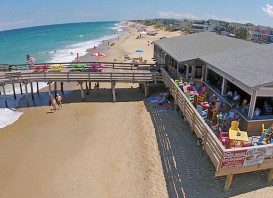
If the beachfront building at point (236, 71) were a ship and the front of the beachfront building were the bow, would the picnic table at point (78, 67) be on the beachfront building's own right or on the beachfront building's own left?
on the beachfront building's own right

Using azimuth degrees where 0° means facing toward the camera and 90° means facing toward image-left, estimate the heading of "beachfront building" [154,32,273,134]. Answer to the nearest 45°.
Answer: approximately 45°

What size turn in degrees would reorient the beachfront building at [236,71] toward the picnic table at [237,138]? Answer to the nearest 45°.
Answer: approximately 45° to its left
